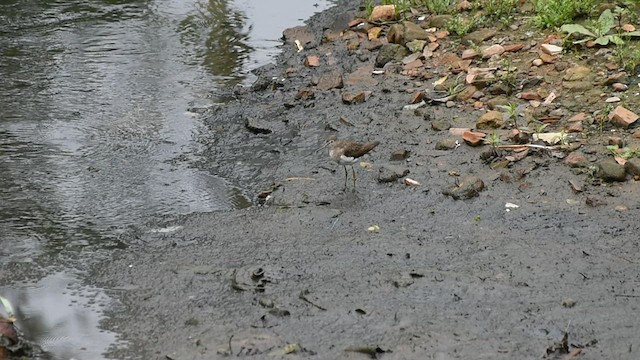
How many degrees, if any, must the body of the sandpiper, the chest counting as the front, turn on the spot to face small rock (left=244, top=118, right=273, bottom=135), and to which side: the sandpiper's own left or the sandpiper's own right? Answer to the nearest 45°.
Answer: approximately 45° to the sandpiper's own right

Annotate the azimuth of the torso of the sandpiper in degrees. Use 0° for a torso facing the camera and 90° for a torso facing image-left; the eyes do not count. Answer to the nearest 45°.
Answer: approximately 90°

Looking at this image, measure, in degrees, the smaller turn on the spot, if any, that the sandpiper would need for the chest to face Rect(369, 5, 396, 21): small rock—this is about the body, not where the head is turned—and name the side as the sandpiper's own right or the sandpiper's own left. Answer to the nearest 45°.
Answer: approximately 90° to the sandpiper's own right

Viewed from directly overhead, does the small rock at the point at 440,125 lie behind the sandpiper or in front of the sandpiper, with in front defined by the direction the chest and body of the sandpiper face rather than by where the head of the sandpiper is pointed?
behind

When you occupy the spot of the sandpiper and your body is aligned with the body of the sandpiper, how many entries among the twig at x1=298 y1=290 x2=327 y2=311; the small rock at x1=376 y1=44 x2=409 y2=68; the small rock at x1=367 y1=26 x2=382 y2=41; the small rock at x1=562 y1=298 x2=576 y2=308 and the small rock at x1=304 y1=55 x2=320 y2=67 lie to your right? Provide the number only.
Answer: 3

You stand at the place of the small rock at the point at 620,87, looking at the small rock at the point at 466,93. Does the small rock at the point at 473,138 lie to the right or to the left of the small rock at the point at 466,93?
left

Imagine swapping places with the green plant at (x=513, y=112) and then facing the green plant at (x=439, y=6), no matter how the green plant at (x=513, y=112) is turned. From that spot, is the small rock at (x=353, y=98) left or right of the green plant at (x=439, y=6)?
left

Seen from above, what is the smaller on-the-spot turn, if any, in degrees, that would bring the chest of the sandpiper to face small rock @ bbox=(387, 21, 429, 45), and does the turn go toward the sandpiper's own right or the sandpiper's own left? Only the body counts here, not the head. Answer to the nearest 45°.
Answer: approximately 90° to the sandpiper's own right

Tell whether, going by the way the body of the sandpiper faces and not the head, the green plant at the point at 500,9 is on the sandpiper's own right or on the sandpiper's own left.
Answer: on the sandpiper's own right

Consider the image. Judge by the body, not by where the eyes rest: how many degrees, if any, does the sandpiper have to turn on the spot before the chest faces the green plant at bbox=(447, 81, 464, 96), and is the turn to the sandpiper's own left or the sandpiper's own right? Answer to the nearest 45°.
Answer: approximately 135° to the sandpiper's own right

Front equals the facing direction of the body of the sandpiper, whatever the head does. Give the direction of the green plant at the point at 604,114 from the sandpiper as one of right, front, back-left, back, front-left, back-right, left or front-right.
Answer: back

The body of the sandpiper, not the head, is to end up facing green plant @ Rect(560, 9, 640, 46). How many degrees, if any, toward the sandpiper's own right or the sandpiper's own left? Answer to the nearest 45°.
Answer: approximately 135° to the sandpiper's own right

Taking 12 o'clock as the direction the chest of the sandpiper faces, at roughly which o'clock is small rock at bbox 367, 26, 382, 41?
The small rock is roughly at 3 o'clock from the sandpiper.

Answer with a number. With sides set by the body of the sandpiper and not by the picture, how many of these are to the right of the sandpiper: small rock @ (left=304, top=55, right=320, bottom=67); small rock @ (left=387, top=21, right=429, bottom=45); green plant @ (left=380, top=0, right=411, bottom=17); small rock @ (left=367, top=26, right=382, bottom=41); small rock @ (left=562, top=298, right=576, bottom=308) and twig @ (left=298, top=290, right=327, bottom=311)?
4

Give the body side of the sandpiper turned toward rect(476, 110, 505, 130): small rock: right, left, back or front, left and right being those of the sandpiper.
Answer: back

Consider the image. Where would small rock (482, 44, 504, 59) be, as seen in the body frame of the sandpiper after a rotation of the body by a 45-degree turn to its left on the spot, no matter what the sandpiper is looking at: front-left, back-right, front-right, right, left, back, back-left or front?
back
